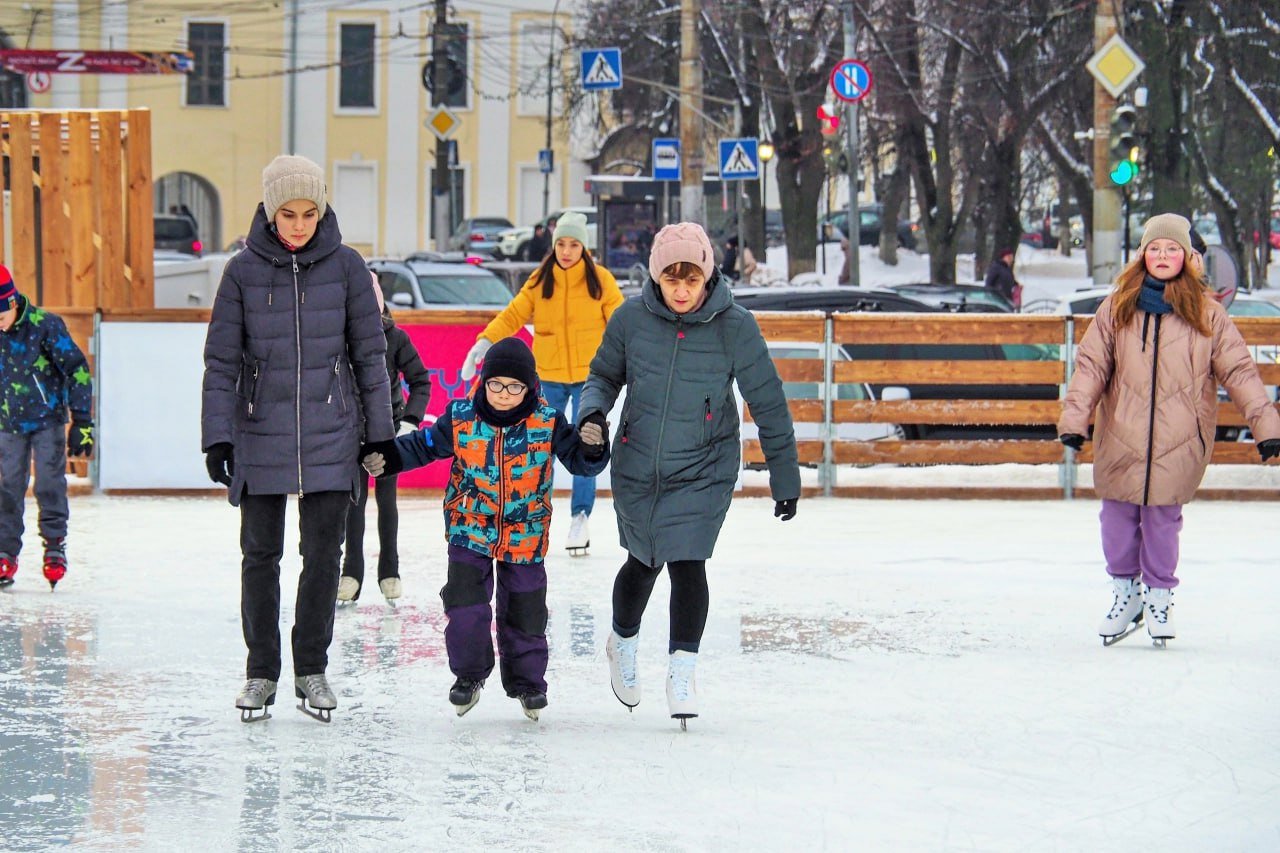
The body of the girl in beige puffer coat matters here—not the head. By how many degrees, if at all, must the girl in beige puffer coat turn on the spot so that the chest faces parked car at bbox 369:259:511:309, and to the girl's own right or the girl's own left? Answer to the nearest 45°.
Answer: approximately 135° to the girl's own right

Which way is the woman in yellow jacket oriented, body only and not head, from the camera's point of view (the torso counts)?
toward the camera

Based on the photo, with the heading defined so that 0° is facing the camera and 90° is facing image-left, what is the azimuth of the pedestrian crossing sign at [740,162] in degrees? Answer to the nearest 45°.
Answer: approximately 0°

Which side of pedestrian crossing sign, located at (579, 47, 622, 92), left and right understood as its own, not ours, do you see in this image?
front

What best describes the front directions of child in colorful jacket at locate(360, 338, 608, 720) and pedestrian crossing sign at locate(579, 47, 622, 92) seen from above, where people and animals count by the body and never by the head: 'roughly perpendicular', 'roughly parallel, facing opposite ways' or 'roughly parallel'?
roughly parallel

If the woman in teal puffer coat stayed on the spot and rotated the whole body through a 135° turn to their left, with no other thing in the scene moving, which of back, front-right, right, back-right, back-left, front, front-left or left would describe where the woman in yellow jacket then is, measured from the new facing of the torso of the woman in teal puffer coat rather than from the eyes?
front-left

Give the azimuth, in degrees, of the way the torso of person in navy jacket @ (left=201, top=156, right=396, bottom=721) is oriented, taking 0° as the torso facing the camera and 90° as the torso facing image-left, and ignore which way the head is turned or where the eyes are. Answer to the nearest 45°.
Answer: approximately 0°

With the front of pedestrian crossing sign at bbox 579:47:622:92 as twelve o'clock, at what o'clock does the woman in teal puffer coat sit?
The woman in teal puffer coat is roughly at 12 o'clock from the pedestrian crossing sign.

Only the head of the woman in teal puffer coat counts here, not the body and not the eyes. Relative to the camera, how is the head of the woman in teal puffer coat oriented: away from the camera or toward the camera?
toward the camera

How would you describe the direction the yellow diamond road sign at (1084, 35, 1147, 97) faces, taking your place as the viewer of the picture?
facing the viewer

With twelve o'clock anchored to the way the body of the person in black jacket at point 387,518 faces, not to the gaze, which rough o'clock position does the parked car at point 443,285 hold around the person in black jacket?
The parked car is roughly at 6 o'clock from the person in black jacket.

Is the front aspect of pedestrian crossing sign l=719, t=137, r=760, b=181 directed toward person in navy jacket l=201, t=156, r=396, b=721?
yes
